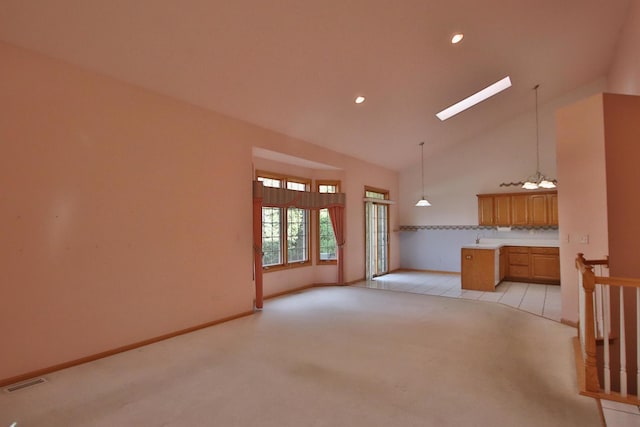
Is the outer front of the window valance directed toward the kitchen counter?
no

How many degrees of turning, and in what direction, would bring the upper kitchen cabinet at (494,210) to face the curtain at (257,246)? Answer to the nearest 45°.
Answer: approximately 45° to its right

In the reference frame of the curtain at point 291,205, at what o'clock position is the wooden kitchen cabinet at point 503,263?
The wooden kitchen cabinet is roughly at 10 o'clock from the curtain.

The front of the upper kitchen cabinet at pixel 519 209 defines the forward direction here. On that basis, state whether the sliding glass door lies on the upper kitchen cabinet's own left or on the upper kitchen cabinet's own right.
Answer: on the upper kitchen cabinet's own right

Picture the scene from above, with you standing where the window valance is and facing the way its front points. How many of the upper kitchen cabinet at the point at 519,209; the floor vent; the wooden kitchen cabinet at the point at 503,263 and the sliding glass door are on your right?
1

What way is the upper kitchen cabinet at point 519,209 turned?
toward the camera

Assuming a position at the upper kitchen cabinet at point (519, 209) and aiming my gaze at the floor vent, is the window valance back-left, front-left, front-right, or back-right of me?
front-right

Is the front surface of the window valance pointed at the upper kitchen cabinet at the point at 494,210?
no

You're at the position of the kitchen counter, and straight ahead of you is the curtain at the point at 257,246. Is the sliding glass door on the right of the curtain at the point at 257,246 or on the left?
right

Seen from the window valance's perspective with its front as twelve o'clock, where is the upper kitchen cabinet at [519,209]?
The upper kitchen cabinet is roughly at 10 o'clock from the window valance.

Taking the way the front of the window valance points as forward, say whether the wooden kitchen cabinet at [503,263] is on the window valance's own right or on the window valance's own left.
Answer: on the window valance's own left

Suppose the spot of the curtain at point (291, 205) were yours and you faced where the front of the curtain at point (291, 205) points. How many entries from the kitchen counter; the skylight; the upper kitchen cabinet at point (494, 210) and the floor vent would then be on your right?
1

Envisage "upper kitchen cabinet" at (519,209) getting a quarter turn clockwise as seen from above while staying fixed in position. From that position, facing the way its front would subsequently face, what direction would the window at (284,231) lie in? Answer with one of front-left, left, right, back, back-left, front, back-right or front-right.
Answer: front-left

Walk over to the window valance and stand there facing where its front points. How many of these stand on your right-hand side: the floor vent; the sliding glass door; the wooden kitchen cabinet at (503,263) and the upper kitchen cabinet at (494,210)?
1

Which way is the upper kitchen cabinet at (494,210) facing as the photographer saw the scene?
facing the viewer

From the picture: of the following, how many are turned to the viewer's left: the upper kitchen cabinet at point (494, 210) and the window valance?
0

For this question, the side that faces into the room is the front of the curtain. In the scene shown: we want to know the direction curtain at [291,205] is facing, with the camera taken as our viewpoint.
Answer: facing the viewer and to the right of the viewer

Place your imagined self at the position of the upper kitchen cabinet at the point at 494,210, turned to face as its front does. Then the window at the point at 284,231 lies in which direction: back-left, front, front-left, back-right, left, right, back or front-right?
front-right
